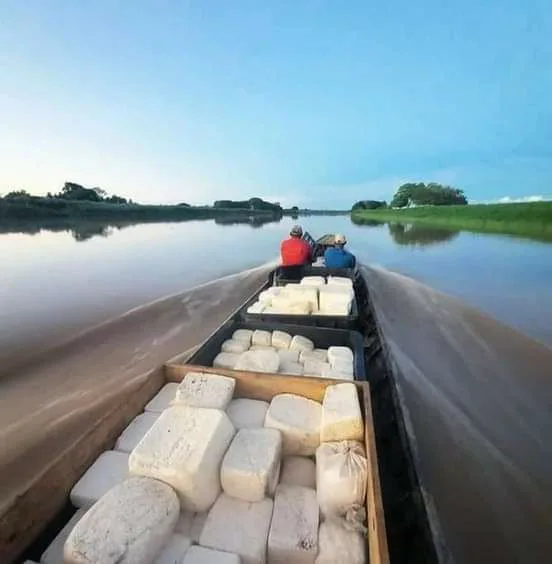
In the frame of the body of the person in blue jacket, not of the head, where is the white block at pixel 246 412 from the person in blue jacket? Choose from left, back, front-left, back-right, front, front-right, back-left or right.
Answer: back

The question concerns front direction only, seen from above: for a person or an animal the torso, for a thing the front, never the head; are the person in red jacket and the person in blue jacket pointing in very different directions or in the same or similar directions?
same or similar directions

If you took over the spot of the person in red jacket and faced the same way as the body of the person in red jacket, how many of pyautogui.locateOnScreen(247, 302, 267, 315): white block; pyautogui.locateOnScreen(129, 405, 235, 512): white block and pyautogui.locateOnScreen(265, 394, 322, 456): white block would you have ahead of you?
0

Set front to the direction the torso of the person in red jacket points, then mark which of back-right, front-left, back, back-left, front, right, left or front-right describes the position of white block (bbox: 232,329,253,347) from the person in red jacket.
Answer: back

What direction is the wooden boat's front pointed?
away from the camera

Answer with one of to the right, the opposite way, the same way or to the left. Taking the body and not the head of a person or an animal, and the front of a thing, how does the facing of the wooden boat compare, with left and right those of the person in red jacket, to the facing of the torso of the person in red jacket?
the same way

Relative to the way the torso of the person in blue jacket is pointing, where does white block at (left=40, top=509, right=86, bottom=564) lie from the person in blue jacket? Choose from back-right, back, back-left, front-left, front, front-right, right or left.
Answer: back

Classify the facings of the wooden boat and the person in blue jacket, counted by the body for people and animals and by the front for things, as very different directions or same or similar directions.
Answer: same or similar directions

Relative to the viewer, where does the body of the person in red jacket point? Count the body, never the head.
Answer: away from the camera

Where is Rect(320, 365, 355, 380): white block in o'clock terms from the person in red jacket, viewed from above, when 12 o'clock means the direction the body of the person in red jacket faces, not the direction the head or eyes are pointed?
The white block is roughly at 6 o'clock from the person in red jacket.

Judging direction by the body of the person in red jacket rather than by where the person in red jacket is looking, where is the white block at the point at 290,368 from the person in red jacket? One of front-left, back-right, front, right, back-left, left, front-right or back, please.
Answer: back

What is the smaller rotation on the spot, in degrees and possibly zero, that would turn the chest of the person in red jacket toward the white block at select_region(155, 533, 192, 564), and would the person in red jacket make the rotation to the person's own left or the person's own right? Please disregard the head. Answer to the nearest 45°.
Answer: approximately 180°

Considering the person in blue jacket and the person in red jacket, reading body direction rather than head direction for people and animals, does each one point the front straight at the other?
no

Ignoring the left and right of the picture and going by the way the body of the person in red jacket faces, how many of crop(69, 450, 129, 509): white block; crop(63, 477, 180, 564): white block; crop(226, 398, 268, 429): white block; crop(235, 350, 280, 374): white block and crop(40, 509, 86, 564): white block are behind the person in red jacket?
5

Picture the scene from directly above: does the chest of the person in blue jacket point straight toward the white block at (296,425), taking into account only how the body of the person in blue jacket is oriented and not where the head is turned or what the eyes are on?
no

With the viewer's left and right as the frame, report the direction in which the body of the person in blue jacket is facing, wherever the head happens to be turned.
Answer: facing away from the viewer

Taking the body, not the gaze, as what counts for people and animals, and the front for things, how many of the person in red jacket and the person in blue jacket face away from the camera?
2

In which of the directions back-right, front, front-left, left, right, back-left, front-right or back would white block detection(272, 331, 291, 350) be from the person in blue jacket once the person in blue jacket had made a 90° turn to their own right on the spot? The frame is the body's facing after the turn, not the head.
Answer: right

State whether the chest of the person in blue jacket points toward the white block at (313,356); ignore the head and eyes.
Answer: no
